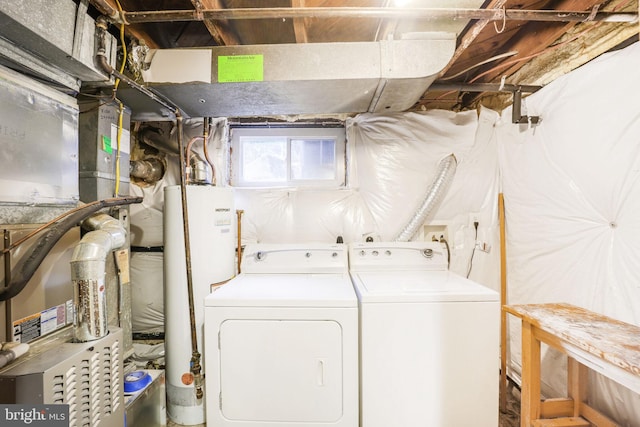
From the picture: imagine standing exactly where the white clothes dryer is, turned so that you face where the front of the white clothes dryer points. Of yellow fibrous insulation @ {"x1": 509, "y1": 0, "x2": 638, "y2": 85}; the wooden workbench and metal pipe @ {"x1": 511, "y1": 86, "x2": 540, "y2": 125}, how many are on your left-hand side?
3

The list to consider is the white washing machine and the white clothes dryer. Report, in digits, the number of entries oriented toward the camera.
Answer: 2

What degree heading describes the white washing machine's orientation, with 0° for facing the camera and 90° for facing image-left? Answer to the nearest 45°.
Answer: approximately 0°
